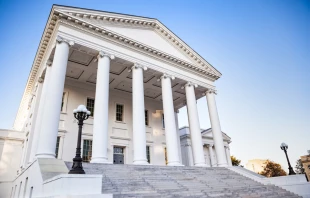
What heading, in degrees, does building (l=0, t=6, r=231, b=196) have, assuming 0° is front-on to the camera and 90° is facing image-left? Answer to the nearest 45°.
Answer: approximately 315°
